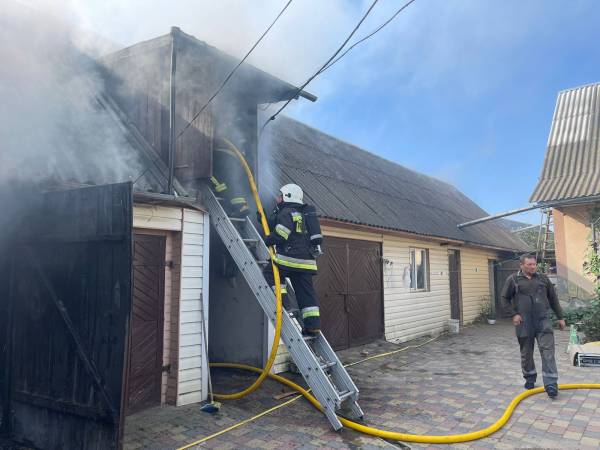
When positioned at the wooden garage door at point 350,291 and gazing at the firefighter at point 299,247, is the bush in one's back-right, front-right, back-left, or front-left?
back-left

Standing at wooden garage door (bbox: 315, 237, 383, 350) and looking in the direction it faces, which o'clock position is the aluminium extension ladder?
The aluminium extension ladder is roughly at 2 o'clock from the wooden garage door.

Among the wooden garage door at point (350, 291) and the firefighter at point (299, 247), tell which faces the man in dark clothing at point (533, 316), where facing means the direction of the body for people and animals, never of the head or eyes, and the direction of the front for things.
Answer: the wooden garage door

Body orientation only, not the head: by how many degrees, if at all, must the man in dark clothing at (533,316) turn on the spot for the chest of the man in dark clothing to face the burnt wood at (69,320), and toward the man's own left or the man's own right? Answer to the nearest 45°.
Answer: approximately 45° to the man's own right

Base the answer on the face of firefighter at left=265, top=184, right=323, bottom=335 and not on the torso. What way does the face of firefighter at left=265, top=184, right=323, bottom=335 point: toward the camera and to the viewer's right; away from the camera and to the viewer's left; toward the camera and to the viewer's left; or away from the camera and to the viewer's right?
away from the camera and to the viewer's left

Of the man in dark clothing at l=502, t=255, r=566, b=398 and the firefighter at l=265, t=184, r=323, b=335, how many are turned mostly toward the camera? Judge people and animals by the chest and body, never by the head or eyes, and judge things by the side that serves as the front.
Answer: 1

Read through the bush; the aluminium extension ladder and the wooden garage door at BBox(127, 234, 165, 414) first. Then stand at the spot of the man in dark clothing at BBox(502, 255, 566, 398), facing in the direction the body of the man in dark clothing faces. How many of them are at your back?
1

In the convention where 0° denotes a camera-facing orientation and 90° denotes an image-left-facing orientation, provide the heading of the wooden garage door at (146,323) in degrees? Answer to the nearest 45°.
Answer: approximately 315°

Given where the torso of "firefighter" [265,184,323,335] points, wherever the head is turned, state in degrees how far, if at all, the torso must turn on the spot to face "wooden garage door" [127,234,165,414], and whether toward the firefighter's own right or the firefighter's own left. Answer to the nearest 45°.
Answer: approximately 45° to the firefighter's own left

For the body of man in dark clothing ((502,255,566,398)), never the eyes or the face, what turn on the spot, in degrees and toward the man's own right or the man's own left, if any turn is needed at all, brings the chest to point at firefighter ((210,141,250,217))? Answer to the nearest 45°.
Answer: approximately 90° to the man's own right

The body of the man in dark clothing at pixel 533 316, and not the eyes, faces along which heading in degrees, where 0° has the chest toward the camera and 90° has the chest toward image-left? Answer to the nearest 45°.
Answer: approximately 0°

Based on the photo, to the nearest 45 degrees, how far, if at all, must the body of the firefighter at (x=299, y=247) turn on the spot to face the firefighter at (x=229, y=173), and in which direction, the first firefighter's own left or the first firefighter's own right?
0° — they already face them

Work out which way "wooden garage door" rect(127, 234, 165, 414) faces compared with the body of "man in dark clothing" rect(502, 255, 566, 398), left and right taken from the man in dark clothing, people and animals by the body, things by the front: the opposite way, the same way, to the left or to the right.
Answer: to the left
